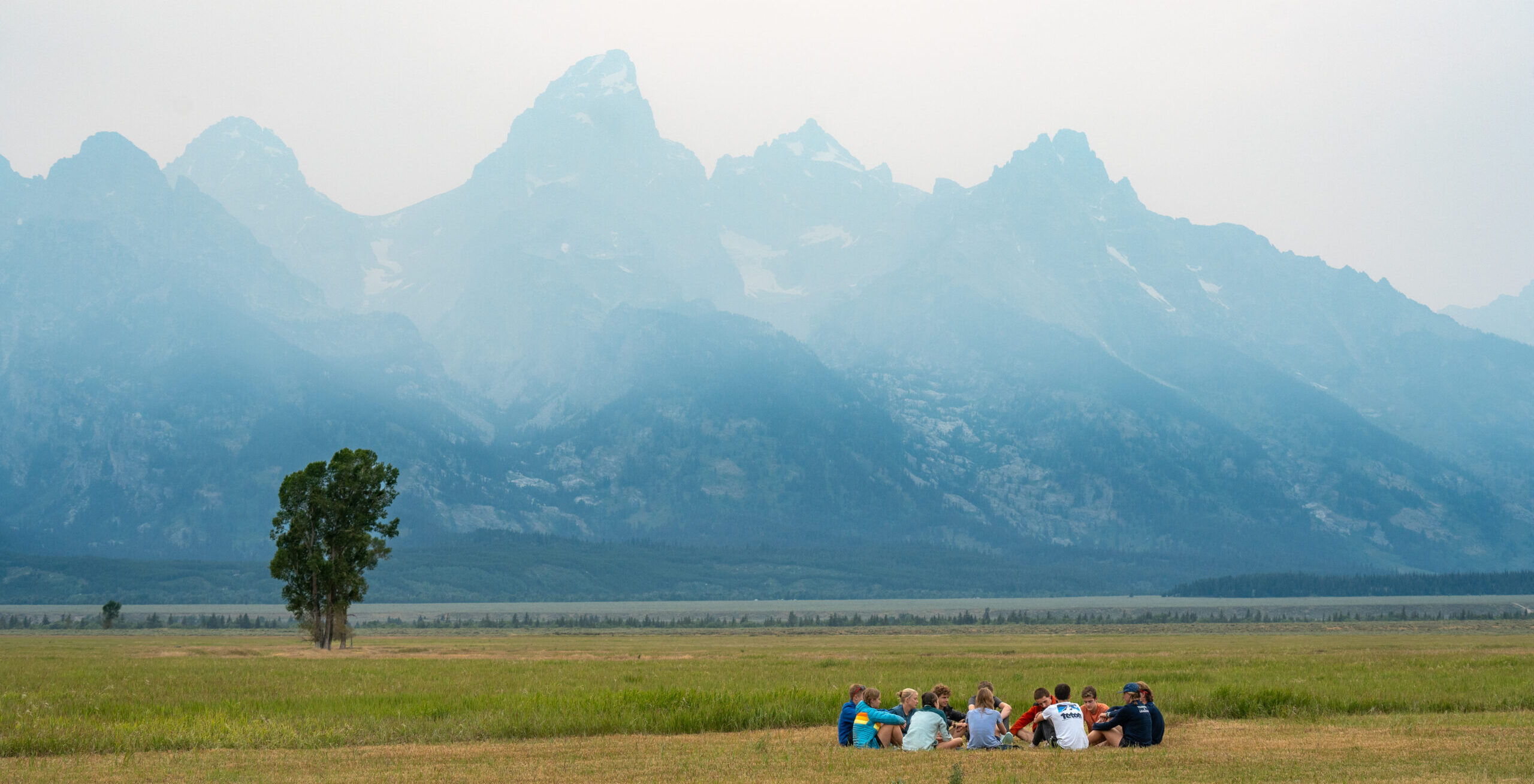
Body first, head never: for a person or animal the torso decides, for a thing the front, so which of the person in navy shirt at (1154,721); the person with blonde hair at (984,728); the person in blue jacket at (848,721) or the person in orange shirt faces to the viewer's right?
the person in blue jacket

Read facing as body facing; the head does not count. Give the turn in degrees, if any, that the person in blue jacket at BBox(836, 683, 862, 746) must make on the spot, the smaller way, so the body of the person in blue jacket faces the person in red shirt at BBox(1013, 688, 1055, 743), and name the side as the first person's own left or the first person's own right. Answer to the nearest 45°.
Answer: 0° — they already face them

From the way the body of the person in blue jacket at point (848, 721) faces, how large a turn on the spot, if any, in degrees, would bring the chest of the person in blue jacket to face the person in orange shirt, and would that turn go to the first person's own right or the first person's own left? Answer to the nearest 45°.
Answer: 0° — they already face them

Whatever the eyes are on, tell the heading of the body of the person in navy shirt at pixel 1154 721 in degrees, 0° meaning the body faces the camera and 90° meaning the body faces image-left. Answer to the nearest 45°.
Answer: approximately 90°

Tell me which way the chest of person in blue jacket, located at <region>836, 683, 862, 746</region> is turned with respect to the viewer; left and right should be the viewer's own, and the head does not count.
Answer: facing to the right of the viewer

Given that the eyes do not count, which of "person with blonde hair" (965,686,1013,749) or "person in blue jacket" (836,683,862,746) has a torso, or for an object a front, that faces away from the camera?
the person with blonde hair

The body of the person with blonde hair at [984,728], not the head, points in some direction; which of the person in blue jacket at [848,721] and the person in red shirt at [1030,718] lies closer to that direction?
the person in red shirt

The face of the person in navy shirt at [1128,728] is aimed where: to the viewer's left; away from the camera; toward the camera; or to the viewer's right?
to the viewer's left

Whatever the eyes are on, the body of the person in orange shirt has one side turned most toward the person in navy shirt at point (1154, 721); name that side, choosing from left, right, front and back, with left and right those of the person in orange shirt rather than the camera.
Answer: left

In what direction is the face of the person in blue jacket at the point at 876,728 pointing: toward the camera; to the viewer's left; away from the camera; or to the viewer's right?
to the viewer's right

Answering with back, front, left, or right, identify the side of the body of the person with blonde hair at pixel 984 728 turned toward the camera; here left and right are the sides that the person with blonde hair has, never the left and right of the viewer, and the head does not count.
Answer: back

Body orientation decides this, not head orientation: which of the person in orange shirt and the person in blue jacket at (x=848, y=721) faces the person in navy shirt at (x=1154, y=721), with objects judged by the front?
the person in blue jacket

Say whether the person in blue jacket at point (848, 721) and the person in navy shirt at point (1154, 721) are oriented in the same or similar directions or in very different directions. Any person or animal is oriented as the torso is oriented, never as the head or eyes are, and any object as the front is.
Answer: very different directions

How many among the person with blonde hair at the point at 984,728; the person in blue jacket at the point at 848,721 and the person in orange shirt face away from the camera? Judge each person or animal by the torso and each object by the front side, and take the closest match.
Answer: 1

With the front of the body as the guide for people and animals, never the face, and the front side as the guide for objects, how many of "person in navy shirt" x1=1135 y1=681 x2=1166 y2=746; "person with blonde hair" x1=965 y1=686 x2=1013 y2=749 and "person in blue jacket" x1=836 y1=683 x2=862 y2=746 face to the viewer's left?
1

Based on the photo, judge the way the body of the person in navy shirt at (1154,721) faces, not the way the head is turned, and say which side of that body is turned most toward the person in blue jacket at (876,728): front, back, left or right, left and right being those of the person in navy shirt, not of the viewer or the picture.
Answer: front

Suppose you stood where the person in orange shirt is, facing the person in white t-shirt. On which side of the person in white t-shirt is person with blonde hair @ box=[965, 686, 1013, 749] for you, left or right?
right
